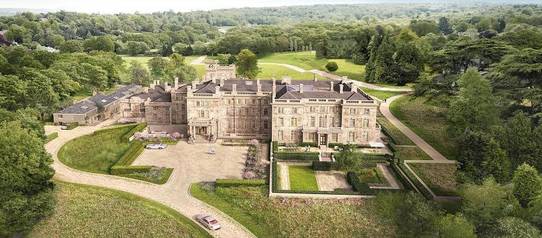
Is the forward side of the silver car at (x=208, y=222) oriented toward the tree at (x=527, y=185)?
no

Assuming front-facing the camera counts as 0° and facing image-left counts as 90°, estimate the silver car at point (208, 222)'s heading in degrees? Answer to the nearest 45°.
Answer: approximately 135°

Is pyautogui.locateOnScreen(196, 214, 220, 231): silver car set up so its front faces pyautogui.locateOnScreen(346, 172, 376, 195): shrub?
no

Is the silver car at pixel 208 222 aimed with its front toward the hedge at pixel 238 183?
no

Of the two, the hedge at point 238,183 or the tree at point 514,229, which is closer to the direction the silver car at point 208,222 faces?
the hedge

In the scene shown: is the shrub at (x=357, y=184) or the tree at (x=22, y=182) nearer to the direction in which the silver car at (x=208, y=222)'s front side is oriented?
the tree

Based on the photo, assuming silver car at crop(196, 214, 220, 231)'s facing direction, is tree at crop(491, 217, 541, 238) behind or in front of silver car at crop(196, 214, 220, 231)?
behind

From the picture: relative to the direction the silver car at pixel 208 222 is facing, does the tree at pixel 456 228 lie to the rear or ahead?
to the rear

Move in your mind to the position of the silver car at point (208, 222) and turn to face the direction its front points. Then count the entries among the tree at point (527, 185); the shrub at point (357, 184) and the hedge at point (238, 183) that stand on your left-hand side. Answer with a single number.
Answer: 0

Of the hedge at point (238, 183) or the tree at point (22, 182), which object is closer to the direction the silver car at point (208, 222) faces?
the tree
